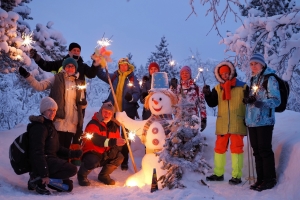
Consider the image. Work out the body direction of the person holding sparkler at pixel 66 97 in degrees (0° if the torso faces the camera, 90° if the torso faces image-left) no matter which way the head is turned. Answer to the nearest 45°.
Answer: approximately 0°

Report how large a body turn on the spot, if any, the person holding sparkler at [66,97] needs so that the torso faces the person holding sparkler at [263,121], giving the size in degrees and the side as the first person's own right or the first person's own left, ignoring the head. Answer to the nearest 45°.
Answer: approximately 45° to the first person's own left

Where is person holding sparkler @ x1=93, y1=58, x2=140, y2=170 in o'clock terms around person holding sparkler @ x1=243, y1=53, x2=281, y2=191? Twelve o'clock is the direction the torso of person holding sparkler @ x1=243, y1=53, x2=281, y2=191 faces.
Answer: person holding sparkler @ x1=93, y1=58, x2=140, y2=170 is roughly at 2 o'clock from person holding sparkler @ x1=243, y1=53, x2=281, y2=191.

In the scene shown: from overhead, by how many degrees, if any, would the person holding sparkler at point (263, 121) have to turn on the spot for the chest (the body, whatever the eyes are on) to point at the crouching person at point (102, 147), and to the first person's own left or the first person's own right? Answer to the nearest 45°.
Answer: approximately 45° to the first person's own right

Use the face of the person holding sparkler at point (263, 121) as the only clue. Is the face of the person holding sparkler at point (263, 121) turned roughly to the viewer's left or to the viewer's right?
to the viewer's left

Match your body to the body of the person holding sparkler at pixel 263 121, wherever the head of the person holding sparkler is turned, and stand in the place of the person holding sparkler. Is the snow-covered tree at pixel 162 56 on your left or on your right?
on your right

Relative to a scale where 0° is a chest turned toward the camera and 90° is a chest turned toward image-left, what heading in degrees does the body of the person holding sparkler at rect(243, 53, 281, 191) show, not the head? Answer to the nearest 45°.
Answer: approximately 45°

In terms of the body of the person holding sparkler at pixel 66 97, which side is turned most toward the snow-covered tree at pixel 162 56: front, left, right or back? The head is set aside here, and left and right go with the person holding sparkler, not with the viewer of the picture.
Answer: back

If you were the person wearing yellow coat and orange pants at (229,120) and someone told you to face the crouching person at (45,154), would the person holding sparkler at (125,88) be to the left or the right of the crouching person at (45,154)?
right
